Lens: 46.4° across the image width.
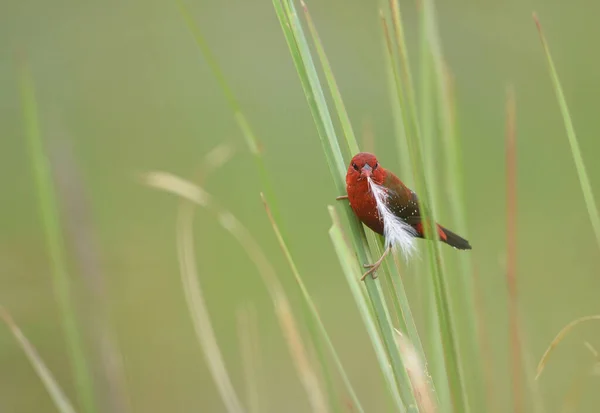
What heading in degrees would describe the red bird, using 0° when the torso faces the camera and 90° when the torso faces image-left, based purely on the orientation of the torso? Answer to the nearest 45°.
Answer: approximately 45°
